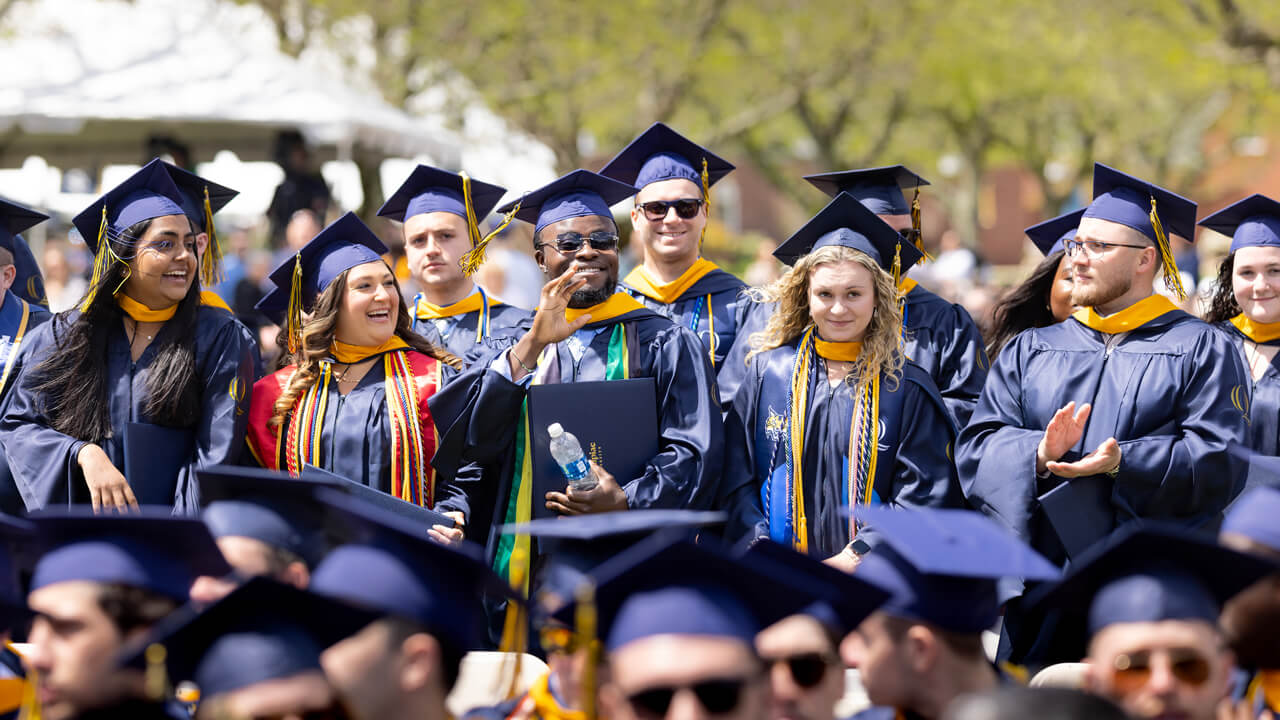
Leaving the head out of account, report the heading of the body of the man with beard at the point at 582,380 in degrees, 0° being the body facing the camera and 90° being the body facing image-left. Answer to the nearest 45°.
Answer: approximately 0°

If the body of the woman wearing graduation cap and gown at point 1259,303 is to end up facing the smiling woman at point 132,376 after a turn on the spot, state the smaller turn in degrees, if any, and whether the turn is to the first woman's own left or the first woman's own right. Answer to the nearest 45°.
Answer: approximately 45° to the first woman's own right

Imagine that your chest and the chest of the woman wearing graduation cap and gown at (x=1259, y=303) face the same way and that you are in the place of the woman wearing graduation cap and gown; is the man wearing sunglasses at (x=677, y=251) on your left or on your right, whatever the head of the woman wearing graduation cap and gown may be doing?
on your right

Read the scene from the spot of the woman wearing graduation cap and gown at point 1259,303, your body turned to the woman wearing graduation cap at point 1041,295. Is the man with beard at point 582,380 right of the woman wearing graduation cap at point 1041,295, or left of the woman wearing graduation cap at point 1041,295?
left

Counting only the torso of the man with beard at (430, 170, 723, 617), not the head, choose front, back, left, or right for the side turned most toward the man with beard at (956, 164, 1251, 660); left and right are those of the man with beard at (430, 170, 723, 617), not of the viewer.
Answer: left
